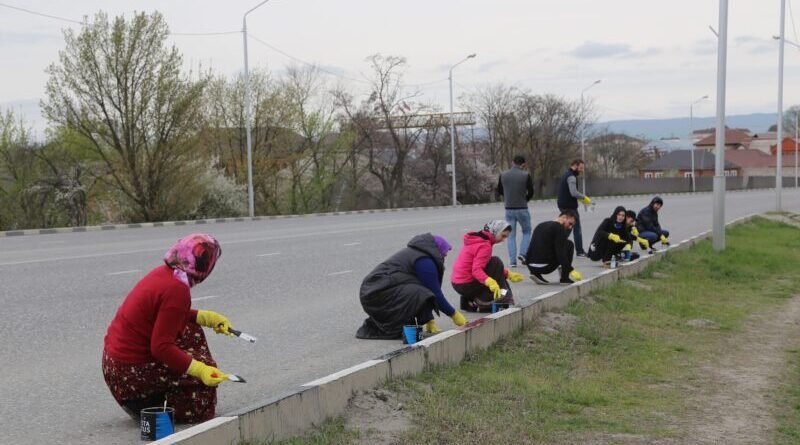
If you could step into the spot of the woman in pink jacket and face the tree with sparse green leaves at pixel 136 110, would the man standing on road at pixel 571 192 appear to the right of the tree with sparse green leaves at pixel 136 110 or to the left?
right

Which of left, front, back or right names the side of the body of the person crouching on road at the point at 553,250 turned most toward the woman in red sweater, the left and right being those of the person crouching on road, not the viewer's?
right

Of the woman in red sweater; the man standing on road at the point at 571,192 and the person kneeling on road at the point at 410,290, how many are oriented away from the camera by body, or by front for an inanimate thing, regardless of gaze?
0

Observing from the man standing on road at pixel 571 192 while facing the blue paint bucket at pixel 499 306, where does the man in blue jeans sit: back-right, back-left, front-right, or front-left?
front-right

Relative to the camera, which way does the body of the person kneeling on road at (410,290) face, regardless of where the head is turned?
to the viewer's right

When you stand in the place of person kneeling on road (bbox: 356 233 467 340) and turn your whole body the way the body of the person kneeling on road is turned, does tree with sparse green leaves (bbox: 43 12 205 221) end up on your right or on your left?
on your left

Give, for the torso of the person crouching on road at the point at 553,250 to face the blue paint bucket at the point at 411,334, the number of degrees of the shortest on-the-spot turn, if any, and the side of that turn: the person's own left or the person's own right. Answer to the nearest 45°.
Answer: approximately 90° to the person's own right

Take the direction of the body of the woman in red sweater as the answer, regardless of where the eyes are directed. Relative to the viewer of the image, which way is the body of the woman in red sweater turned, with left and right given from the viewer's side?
facing to the right of the viewer

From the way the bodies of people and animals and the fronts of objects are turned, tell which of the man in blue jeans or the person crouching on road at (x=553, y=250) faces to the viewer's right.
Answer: the person crouching on road

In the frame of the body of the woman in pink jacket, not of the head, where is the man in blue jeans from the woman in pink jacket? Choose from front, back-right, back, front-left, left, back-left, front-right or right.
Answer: left

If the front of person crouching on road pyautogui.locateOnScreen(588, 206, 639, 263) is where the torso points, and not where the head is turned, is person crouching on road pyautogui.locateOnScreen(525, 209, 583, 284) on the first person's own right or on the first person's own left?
on the first person's own right

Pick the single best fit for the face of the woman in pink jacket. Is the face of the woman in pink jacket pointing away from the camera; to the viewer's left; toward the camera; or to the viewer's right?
to the viewer's right

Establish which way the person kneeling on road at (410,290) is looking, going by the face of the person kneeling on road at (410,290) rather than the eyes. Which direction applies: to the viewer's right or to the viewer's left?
to the viewer's right
